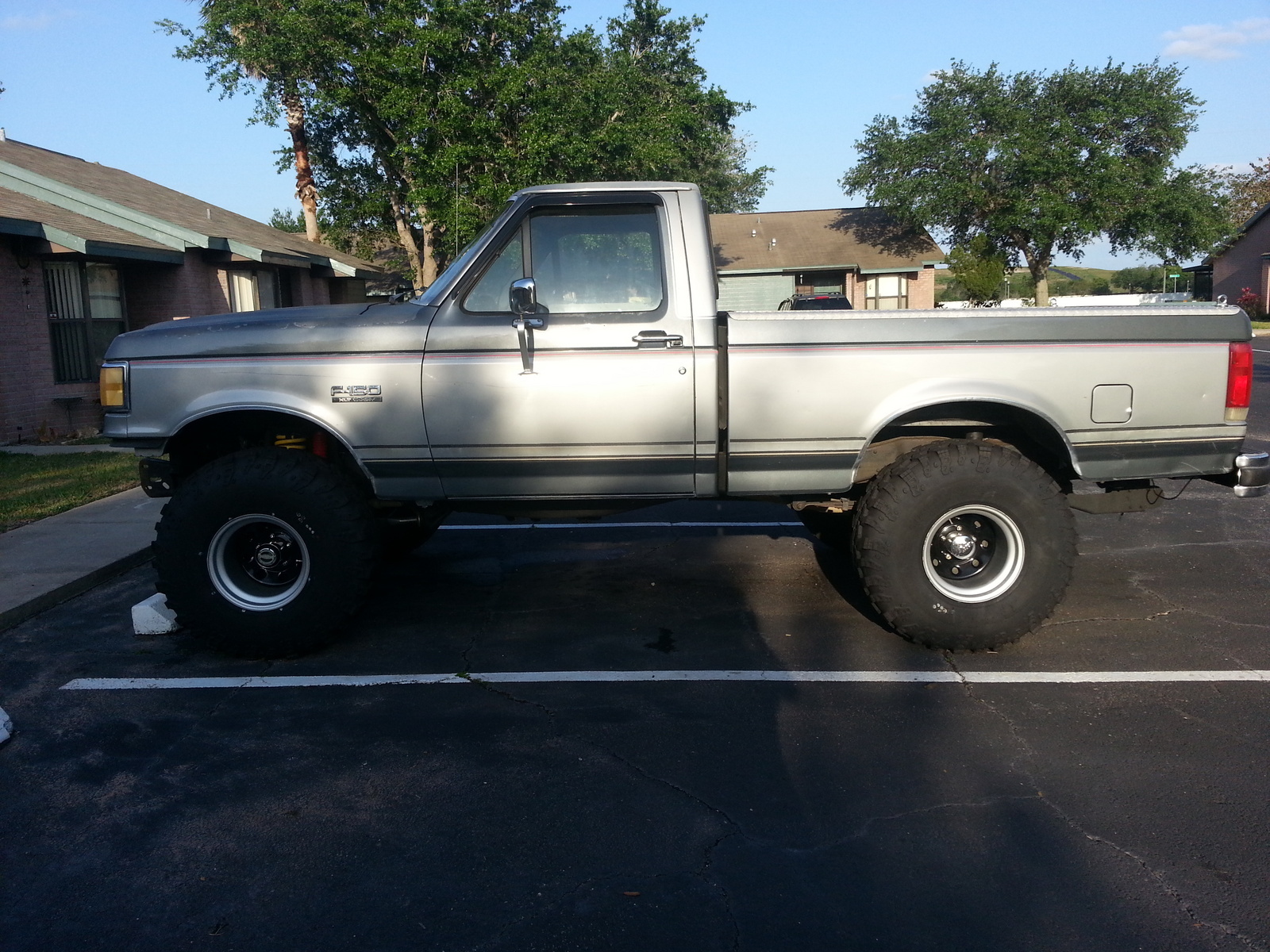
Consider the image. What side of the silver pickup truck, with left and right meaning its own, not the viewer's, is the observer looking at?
left

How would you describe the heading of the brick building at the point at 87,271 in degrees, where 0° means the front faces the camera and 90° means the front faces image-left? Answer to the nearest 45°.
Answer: approximately 315°

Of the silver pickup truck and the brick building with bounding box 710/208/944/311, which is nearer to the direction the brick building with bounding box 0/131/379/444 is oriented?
the silver pickup truck

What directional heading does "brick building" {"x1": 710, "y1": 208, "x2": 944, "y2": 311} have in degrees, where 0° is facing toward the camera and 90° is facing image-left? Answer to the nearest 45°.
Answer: approximately 0°

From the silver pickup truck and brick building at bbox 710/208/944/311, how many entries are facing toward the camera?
1

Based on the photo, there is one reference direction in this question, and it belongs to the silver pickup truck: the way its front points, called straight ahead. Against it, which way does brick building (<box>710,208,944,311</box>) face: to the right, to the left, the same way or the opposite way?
to the left

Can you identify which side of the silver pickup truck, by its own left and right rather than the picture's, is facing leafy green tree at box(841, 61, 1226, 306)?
right

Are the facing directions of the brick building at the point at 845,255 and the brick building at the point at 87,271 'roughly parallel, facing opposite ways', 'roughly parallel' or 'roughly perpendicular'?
roughly perpendicular

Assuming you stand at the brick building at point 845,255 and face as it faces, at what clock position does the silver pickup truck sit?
The silver pickup truck is roughly at 12 o'clock from the brick building.

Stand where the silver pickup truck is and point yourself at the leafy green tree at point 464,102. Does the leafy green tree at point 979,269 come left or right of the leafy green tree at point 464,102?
right

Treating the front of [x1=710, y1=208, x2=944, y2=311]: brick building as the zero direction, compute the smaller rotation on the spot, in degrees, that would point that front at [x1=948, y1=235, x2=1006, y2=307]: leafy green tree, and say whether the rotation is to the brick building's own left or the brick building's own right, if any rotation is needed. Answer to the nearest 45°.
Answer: approximately 45° to the brick building's own left
